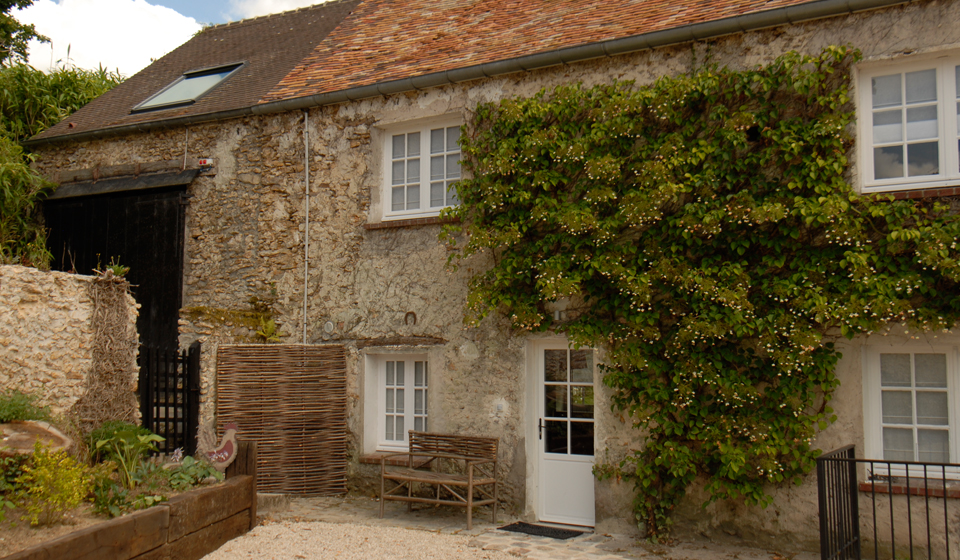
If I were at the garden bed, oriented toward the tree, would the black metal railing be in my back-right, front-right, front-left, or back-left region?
back-right

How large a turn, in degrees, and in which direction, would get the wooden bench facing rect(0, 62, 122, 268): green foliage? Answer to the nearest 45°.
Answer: approximately 90° to its right

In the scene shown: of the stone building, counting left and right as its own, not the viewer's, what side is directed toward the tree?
right

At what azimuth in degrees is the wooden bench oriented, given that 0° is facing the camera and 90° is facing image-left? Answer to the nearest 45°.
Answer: approximately 45°

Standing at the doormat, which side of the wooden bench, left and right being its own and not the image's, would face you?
left

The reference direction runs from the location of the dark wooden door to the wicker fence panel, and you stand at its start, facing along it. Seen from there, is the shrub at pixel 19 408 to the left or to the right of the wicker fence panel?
right
